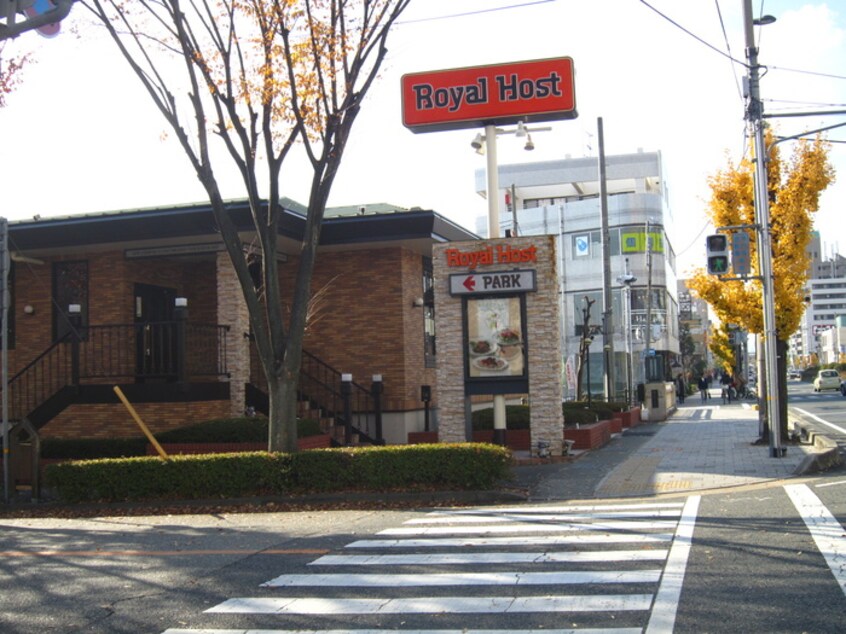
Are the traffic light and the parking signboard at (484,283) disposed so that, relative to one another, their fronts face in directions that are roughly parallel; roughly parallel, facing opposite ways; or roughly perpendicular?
roughly parallel

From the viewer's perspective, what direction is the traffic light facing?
toward the camera

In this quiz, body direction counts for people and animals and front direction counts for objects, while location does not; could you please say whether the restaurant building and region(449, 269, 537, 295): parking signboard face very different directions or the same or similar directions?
same or similar directions

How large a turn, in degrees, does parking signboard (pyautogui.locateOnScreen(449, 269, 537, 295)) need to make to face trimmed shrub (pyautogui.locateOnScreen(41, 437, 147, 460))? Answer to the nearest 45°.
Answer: approximately 90° to its right

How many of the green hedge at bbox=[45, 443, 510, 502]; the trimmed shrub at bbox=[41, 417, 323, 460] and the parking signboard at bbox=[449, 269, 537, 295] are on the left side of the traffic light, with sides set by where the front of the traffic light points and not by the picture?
0

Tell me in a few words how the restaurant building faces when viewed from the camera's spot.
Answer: facing the viewer

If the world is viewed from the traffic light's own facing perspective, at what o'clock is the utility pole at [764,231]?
The utility pole is roughly at 8 o'clock from the traffic light.

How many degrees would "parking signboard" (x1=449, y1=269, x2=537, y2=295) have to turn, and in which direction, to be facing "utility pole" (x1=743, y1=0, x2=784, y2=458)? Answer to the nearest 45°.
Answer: approximately 90° to its left

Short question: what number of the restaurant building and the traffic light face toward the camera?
2

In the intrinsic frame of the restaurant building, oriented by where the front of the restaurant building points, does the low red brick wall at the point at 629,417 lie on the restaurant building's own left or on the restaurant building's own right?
on the restaurant building's own left

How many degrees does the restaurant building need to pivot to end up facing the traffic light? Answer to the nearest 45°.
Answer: approximately 45° to its left

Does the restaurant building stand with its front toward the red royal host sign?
no

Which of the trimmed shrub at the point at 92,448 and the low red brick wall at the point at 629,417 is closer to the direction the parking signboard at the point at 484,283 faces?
the trimmed shrub

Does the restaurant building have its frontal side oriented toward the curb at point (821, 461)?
no

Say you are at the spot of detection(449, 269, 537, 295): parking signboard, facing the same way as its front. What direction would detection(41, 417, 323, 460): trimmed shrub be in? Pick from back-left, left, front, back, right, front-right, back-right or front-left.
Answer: right

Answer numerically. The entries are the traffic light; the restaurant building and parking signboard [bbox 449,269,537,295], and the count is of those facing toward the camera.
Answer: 3

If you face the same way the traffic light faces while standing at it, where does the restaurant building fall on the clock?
The restaurant building is roughly at 3 o'clock from the traffic light.
